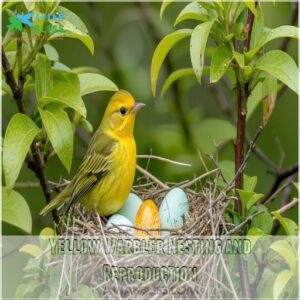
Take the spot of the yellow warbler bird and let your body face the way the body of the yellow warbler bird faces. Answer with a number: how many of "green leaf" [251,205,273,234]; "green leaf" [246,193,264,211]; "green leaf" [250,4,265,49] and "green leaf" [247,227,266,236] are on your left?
0

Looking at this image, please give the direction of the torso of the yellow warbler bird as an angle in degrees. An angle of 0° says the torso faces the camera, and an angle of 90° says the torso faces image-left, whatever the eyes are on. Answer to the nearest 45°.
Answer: approximately 270°

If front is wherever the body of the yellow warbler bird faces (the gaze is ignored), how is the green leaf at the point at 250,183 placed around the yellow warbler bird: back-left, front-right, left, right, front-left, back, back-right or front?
front-right

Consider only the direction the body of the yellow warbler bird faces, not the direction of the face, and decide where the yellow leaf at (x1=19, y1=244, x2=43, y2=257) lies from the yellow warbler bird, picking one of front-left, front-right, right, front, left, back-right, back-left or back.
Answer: back-right

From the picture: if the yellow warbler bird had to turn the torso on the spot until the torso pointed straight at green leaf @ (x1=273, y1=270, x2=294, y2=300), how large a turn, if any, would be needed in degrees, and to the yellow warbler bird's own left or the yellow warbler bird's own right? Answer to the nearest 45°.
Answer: approximately 45° to the yellow warbler bird's own right

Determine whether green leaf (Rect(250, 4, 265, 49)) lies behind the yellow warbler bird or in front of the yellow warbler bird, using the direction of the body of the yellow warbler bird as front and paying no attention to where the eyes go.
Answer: in front
